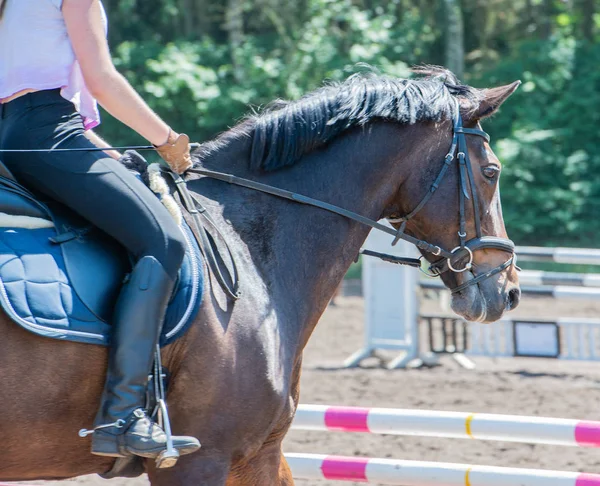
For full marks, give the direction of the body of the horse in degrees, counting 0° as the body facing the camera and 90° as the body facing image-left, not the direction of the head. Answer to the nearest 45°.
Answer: approximately 270°

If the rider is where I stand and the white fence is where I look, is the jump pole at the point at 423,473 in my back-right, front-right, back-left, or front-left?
front-right
